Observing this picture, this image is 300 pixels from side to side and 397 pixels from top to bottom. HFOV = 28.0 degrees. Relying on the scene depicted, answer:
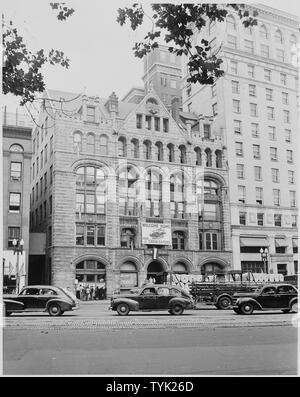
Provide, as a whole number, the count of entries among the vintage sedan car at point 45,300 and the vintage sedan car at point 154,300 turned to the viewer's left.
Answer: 2

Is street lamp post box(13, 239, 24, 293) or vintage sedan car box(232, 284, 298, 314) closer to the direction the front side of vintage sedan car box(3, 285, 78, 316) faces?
the street lamp post

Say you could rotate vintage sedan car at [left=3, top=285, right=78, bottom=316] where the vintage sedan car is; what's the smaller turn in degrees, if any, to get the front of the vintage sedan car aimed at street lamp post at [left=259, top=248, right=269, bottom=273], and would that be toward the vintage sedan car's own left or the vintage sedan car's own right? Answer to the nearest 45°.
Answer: approximately 180°

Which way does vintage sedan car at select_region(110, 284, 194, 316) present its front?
to the viewer's left

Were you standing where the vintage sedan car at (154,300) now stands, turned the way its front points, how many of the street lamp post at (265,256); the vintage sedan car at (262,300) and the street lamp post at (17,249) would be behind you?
2

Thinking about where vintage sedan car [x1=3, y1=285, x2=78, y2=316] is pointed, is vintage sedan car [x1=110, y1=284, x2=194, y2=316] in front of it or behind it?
behind

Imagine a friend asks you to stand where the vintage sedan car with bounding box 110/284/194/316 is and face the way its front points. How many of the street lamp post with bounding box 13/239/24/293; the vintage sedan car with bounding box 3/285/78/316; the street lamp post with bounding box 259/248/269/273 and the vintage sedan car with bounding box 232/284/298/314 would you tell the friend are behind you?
2

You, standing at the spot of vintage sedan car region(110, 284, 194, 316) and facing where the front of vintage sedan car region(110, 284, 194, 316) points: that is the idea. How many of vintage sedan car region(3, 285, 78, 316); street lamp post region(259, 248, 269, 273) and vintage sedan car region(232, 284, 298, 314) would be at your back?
2

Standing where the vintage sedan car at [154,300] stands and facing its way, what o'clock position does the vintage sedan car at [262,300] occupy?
the vintage sedan car at [262,300] is roughly at 6 o'clock from the vintage sedan car at [154,300].

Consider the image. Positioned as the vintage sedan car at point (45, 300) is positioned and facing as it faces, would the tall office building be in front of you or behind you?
behind

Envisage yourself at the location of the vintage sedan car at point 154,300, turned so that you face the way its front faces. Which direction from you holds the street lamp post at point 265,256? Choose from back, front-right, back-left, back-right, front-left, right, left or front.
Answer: back

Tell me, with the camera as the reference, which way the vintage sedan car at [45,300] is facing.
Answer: facing to the left of the viewer

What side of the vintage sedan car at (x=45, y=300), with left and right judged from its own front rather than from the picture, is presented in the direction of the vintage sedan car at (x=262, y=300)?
back
